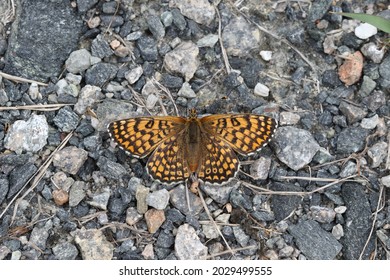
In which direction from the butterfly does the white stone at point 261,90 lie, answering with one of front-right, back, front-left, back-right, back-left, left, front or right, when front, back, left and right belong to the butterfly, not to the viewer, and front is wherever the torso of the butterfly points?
front-right

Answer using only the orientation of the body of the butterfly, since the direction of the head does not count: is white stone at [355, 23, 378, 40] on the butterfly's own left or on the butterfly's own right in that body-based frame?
on the butterfly's own right

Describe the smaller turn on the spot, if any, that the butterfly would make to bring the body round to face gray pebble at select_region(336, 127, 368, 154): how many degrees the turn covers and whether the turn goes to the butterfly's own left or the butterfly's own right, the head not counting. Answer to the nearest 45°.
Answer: approximately 90° to the butterfly's own right

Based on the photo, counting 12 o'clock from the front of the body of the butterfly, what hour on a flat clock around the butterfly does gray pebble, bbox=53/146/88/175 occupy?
The gray pebble is roughly at 9 o'clock from the butterfly.

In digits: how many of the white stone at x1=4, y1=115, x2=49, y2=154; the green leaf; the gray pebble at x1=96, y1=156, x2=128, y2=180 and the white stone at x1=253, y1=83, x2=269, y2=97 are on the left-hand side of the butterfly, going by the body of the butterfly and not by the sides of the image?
2

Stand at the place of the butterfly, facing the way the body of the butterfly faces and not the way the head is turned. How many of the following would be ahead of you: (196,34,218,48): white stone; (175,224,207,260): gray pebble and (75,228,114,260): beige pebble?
1

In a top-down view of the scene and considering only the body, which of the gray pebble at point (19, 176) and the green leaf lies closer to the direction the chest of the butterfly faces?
the green leaf

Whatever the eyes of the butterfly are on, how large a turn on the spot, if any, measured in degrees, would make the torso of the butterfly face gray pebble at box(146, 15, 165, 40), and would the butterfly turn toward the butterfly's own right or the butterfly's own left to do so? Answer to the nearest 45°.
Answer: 0° — it already faces it

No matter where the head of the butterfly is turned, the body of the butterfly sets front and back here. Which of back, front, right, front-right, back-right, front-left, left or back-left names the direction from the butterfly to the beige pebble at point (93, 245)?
back-left

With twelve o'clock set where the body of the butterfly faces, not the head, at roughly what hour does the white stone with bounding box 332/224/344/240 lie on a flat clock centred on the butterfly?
The white stone is roughly at 4 o'clock from the butterfly.

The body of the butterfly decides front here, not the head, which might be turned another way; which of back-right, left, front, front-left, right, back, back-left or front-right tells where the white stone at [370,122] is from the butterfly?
right

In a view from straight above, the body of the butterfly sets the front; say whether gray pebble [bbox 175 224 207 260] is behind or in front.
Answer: behind

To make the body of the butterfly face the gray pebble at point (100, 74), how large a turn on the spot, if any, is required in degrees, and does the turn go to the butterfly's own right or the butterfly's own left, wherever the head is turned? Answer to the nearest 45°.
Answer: approximately 45° to the butterfly's own left

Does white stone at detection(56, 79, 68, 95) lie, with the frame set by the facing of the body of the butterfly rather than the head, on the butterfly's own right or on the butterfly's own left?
on the butterfly's own left

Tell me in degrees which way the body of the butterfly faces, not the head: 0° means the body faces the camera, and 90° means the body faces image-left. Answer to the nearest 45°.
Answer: approximately 180°
